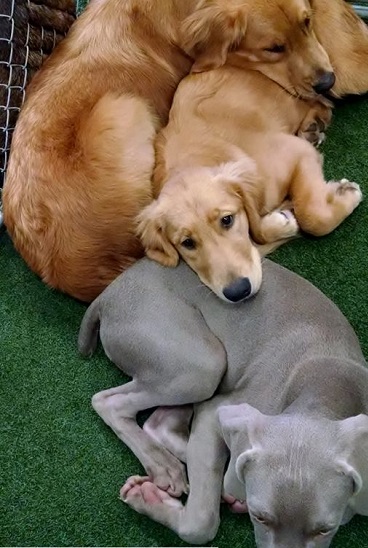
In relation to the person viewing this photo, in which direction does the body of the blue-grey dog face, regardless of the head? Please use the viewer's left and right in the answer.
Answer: facing the viewer and to the right of the viewer

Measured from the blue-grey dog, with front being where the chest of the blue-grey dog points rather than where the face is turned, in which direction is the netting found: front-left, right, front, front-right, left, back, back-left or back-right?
back
